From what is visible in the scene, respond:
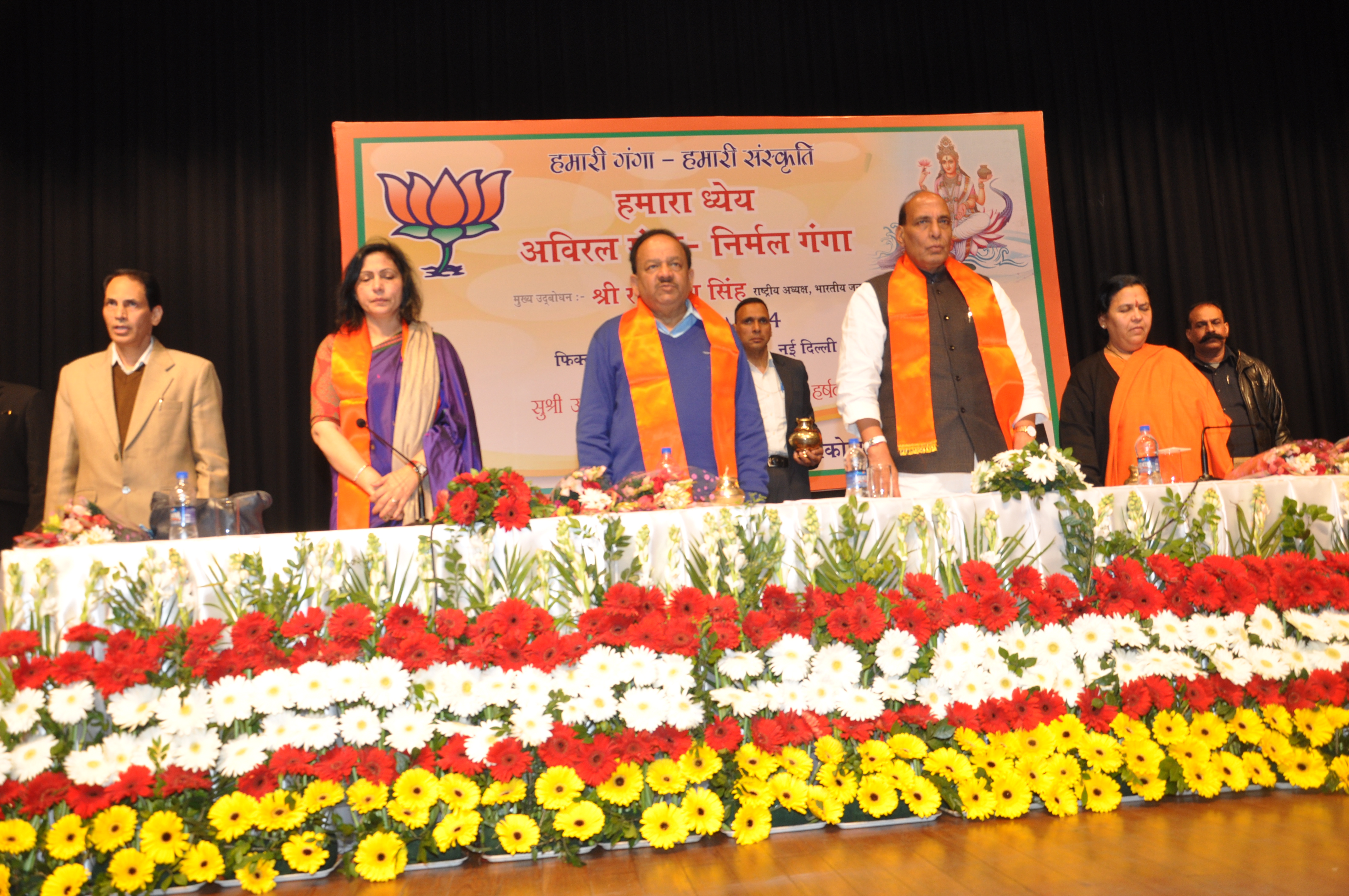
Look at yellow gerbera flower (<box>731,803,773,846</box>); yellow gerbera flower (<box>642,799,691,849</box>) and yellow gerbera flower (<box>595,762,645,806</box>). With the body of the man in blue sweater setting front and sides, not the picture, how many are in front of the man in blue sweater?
3

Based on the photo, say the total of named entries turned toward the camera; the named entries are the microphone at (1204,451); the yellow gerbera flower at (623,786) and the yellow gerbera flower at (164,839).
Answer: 2

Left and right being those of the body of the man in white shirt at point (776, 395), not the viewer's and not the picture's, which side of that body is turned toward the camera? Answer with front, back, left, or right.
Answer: front

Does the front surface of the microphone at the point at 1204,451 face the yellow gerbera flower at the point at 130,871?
no

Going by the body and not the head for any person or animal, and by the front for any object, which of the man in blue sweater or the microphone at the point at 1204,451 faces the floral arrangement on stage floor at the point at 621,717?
the man in blue sweater

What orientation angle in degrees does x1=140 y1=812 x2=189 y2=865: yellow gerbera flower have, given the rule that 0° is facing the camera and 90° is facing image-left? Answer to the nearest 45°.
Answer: approximately 0°

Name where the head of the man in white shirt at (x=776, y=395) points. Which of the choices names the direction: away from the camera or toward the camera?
toward the camera

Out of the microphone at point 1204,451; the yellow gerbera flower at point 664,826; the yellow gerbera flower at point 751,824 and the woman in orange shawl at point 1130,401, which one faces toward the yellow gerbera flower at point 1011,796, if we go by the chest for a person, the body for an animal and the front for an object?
the woman in orange shawl

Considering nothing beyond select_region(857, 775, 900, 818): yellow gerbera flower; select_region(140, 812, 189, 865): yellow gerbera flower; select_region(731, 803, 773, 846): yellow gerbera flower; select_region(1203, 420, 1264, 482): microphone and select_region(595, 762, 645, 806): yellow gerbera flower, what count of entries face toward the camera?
4

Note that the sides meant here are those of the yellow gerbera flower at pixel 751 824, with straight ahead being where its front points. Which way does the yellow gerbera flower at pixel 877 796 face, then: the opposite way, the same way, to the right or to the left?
the same way

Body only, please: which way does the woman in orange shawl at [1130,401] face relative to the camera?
toward the camera

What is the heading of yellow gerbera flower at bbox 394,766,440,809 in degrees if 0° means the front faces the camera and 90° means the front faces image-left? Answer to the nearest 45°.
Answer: approximately 0°

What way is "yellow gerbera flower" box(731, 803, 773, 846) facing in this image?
toward the camera
